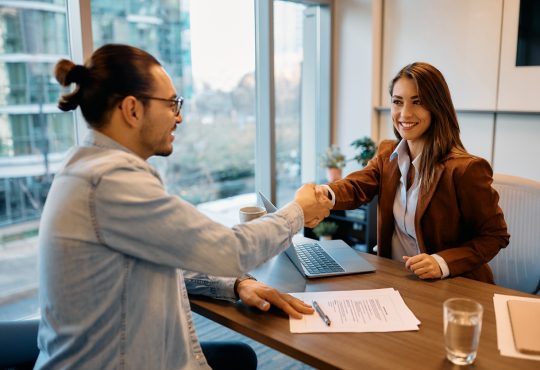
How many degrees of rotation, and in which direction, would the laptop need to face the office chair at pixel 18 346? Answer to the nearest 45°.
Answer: approximately 135° to its right

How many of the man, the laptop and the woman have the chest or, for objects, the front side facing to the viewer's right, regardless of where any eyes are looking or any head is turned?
2

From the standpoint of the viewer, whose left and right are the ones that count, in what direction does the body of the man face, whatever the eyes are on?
facing to the right of the viewer

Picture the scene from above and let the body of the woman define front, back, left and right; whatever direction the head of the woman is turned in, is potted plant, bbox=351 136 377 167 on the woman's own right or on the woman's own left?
on the woman's own right

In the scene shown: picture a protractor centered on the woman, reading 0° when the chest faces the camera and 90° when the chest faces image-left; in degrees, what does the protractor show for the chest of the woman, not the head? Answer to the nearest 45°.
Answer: approximately 45°

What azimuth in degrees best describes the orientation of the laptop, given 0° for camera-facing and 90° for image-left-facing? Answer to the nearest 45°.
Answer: approximately 270°

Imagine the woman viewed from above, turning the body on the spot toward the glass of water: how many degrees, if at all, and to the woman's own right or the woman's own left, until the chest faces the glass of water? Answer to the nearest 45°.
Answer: approximately 45° to the woman's own left

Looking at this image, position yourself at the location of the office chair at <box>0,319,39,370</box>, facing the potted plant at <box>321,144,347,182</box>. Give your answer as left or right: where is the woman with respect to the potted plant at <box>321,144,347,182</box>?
right

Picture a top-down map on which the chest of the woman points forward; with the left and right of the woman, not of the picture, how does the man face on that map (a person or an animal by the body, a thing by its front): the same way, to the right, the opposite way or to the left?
the opposite way
